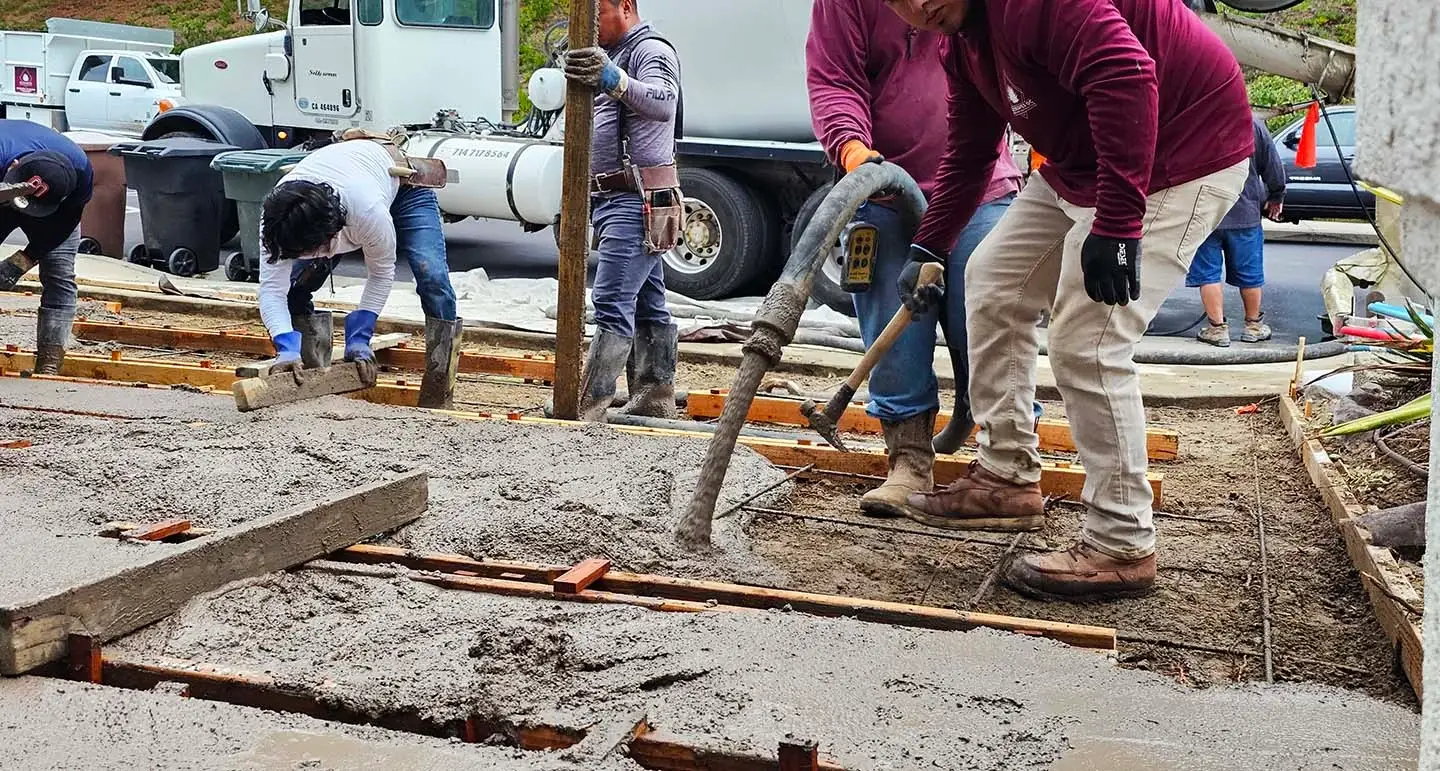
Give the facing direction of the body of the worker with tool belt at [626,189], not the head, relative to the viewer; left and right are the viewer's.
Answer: facing to the left of the viewer

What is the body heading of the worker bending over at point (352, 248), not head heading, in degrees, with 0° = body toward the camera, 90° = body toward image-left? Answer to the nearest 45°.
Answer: approximately 45°

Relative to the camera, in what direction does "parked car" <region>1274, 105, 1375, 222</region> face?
facing to the left of the viewer

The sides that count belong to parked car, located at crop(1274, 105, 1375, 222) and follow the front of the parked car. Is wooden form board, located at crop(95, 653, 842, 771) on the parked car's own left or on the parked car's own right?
on the parked car's own left

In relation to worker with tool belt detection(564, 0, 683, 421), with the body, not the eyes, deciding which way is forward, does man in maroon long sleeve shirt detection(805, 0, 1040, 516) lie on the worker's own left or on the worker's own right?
on the worker's own left

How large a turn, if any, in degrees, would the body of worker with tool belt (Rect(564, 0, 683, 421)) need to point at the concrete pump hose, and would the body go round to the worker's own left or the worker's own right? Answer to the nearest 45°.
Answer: approximately 90° to the worker's own left
